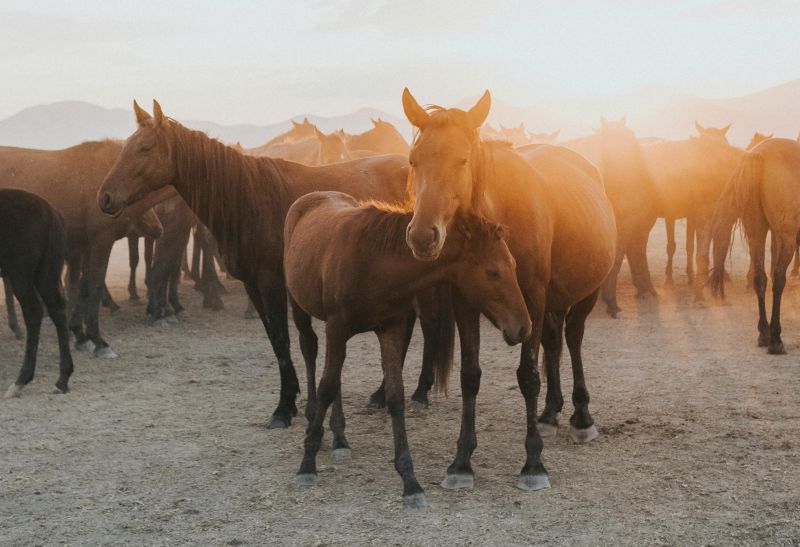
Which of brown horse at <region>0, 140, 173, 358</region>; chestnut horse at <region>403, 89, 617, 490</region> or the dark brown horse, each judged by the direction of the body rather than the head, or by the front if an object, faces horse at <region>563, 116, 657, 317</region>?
the brown horse

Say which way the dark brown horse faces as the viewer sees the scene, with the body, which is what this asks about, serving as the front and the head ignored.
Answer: to the viewer's left

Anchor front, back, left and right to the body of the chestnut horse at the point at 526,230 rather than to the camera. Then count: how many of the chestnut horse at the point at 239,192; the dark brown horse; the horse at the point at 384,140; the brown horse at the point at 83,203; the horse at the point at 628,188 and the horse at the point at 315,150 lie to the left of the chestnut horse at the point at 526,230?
0

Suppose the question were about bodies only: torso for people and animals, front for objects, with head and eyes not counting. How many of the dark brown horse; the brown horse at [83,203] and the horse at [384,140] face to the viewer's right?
1

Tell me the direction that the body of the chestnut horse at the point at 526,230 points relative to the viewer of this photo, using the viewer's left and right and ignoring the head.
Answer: facing the viewer and to the left of the viewer

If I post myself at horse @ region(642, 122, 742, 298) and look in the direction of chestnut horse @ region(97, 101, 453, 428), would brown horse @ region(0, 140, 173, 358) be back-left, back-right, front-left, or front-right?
front-right

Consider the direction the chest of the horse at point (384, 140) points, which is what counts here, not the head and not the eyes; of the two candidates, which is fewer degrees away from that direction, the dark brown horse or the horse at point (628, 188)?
the dark brown horse

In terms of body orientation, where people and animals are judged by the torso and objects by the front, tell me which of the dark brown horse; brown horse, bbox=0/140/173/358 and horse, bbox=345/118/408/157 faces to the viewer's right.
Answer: the brown horse

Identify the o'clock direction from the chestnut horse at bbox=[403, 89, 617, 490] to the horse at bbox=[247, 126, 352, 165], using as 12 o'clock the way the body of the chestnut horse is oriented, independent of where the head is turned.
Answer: The horse is roughly at 4 o'clock from the chestnut horse.

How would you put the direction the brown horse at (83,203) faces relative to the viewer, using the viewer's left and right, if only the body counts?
facing to the right of the viewer

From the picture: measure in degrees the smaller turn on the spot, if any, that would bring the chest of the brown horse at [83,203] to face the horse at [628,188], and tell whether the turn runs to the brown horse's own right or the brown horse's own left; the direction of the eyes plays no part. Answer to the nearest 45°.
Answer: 0° — it already faces it

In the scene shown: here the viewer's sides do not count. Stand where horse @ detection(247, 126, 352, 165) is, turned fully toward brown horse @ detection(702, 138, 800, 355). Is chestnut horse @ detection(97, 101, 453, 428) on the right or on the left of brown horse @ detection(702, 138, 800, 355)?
right

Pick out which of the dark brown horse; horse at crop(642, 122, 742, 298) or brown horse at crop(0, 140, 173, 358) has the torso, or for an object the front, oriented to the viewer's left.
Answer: the dark brown horse

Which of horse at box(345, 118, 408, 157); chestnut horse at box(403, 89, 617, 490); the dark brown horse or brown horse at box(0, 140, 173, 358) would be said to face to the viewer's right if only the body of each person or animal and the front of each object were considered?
the brown horse

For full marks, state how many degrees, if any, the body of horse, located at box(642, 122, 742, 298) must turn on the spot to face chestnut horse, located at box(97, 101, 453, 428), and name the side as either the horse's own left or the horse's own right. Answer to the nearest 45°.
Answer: approximately 90° to the horse's own right

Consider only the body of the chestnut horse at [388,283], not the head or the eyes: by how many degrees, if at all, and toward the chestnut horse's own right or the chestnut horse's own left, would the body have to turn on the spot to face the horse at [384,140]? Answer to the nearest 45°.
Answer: approximately 135° to the chestnut horse's own left
